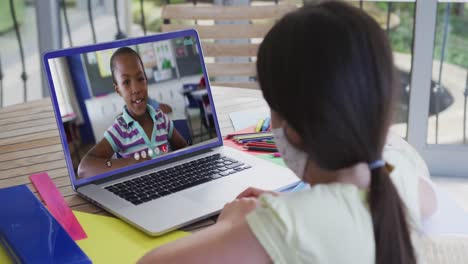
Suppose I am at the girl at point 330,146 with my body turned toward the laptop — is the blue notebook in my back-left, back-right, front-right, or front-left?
front-left

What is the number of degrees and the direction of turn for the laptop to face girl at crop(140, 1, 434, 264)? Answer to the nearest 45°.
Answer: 0° — it already faces them

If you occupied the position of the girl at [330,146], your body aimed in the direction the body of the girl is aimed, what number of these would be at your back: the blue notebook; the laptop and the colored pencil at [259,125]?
0

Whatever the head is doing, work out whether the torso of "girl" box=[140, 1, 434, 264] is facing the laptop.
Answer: yes

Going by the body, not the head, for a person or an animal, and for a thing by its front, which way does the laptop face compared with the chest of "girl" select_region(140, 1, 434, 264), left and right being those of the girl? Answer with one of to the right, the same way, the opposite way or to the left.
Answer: the opposite way

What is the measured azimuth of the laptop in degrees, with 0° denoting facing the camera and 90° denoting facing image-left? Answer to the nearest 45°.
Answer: approximately 315°

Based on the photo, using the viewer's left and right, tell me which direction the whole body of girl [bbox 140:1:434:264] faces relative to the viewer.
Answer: facing away from the viewer and to the left of the viewer

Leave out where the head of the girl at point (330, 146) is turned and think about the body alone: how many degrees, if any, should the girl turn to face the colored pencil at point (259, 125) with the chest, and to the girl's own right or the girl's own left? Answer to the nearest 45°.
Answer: approximately 45° to the girl's own right

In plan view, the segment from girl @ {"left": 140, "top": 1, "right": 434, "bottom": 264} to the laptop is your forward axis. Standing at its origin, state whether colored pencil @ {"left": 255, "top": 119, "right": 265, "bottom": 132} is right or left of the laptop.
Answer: right
